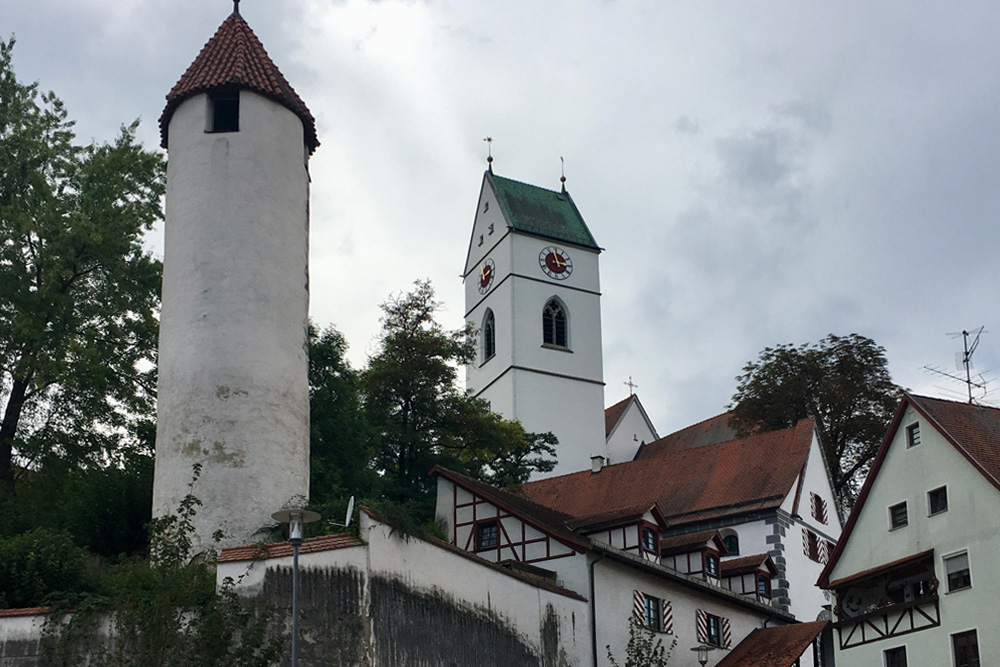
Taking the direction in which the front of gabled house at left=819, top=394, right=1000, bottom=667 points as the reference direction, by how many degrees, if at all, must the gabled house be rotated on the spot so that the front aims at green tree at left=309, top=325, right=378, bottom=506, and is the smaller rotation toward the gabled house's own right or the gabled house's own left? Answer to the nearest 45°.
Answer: approximately 45° to the gabled house's own right

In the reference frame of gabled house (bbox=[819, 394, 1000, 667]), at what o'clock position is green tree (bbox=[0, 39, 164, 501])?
The green tree is roughly at 1 o'clock from the gabled house.

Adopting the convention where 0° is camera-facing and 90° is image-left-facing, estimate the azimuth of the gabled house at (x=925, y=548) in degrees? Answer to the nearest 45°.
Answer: approximately 45°

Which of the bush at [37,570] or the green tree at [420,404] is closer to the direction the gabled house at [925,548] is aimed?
the bush

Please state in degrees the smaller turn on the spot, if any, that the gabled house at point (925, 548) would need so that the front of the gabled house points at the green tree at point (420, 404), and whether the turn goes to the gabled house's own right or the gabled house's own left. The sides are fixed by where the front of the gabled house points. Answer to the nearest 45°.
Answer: approximately 45° to the gabled house's own right

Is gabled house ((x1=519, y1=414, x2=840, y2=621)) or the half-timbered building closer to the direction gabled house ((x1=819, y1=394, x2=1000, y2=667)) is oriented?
the half-timbered building

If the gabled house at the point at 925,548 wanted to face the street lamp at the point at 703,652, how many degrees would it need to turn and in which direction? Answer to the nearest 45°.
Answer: approximately 45° to its right
